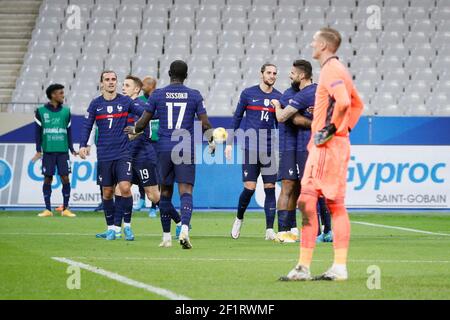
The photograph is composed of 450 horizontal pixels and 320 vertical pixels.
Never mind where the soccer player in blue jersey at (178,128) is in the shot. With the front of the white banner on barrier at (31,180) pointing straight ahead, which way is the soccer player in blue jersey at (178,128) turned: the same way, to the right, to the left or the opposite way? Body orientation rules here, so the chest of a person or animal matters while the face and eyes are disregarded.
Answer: the opposite way

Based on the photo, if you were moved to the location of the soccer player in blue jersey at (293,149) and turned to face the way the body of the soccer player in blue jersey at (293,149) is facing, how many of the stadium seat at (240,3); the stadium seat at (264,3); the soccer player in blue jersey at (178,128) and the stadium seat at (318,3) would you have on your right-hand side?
3

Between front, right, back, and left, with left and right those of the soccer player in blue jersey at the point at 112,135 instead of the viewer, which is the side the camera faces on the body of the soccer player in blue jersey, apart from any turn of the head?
front

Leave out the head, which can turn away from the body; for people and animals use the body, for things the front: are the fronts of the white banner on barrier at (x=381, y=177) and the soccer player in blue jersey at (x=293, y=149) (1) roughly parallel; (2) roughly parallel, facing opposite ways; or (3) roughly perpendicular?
roughly perpendicular

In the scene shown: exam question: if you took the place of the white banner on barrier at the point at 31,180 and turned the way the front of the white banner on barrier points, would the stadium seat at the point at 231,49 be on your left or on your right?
on your left

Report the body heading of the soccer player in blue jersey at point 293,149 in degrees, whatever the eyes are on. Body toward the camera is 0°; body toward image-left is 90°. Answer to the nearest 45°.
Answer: approximately 90°

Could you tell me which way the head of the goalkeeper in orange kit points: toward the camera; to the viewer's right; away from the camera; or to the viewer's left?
to the viewer's left

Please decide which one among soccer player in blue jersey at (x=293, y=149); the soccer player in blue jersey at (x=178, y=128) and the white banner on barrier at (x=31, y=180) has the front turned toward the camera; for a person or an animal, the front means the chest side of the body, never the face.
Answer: the white banner on barrier

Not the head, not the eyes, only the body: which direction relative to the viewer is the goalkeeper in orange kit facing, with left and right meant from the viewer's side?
facing to the left of the viewer

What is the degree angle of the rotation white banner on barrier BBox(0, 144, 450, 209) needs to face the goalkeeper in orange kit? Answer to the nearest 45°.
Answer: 0° — it already faces them

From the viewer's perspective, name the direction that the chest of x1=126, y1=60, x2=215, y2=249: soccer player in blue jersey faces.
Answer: away from the camera

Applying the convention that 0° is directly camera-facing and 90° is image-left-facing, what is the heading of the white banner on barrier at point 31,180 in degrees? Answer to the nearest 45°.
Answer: approximately 0°

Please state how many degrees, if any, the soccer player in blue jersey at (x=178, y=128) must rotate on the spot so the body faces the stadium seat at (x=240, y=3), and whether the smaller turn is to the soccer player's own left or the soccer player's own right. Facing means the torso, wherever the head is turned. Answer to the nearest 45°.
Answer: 0° — they already face it
